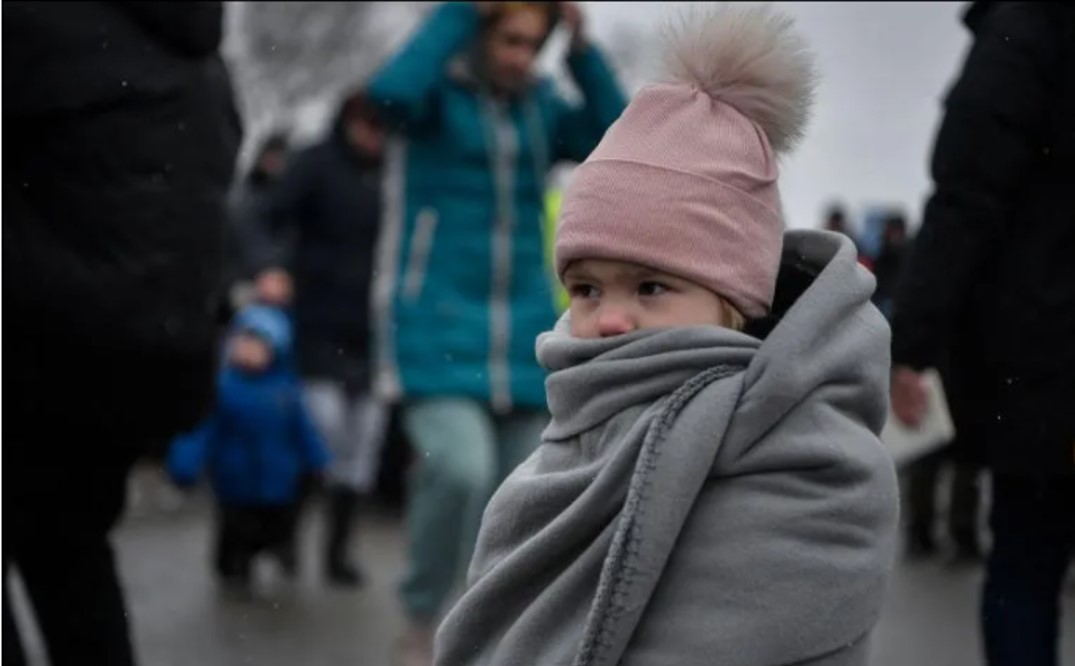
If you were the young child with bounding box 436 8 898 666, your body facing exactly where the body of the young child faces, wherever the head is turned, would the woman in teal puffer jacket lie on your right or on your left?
on your right

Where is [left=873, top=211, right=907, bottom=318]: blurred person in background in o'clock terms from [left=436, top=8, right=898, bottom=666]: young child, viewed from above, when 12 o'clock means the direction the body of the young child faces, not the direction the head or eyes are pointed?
The blurred person in background is roughly at 5 o'clock from the young child.

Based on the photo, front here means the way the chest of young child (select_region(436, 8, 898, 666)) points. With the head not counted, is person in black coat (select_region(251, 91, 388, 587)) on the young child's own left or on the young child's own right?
on the young child's own right

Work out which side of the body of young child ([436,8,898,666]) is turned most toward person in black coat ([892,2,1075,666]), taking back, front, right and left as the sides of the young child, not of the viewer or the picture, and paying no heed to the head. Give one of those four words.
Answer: back

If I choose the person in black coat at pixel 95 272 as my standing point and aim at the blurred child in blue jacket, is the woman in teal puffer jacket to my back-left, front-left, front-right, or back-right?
front-right

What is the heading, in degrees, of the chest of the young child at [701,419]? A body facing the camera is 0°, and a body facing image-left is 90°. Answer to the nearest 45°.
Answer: approximately 45°

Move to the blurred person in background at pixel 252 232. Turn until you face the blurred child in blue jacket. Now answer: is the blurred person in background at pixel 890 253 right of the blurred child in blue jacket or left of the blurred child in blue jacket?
left

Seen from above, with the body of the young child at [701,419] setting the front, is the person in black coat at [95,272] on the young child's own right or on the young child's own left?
on the young child's own right

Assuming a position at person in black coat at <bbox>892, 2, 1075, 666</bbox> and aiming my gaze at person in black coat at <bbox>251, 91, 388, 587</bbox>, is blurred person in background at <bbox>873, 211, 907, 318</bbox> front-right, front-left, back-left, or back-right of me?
front-right

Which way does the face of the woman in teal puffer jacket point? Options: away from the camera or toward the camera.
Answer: toward the camera
